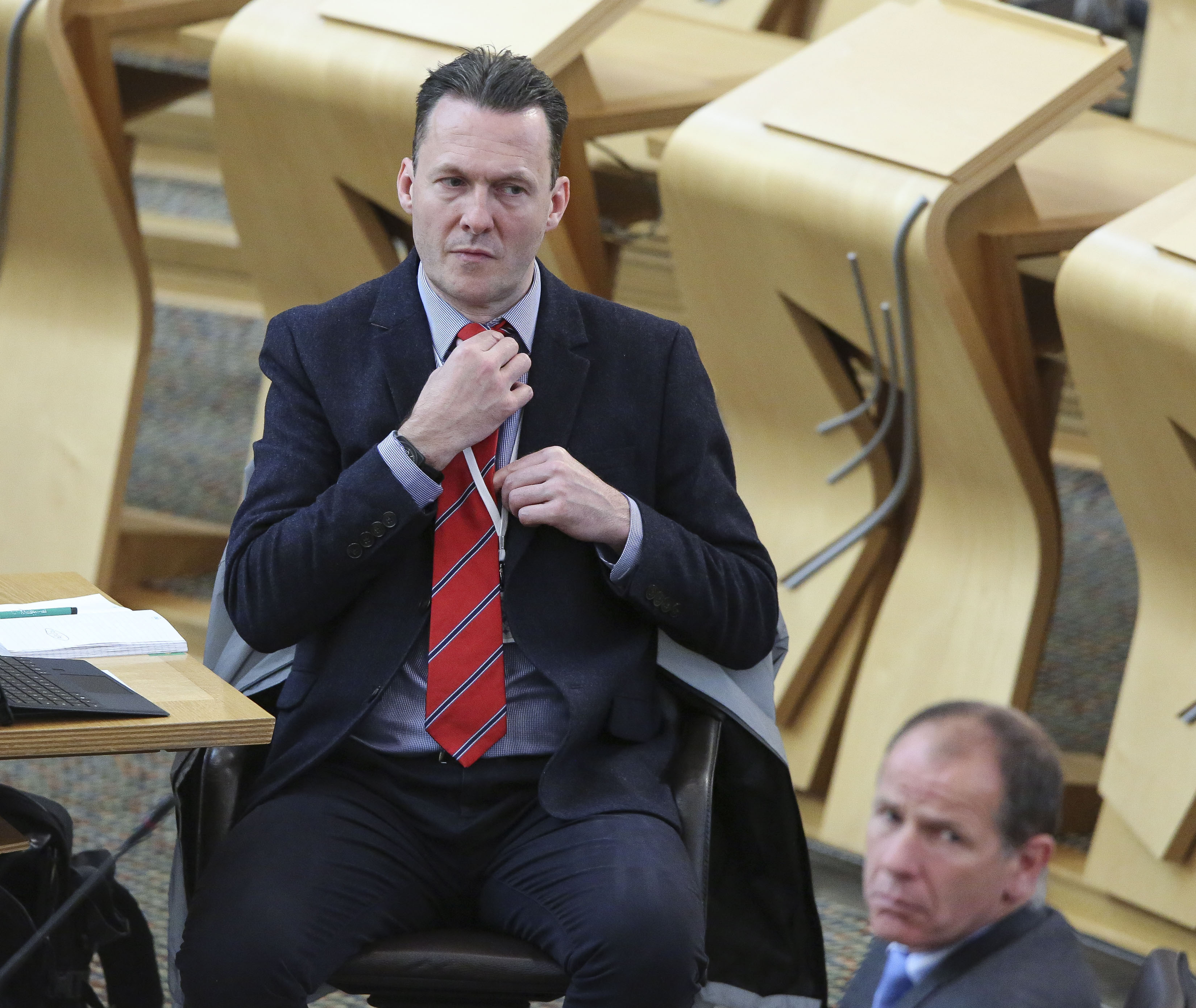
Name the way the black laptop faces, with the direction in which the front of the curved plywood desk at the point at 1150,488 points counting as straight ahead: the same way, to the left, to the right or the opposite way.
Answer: the opposite way

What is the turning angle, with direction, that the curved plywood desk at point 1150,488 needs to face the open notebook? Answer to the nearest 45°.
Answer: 0° — it already faces it

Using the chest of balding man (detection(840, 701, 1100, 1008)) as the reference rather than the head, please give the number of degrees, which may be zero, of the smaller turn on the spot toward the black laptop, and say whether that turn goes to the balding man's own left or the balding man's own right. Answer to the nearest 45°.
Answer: approximately 45° to the balding man's own right

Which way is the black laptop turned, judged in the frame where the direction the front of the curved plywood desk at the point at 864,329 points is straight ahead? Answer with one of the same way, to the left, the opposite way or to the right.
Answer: the opposite way
